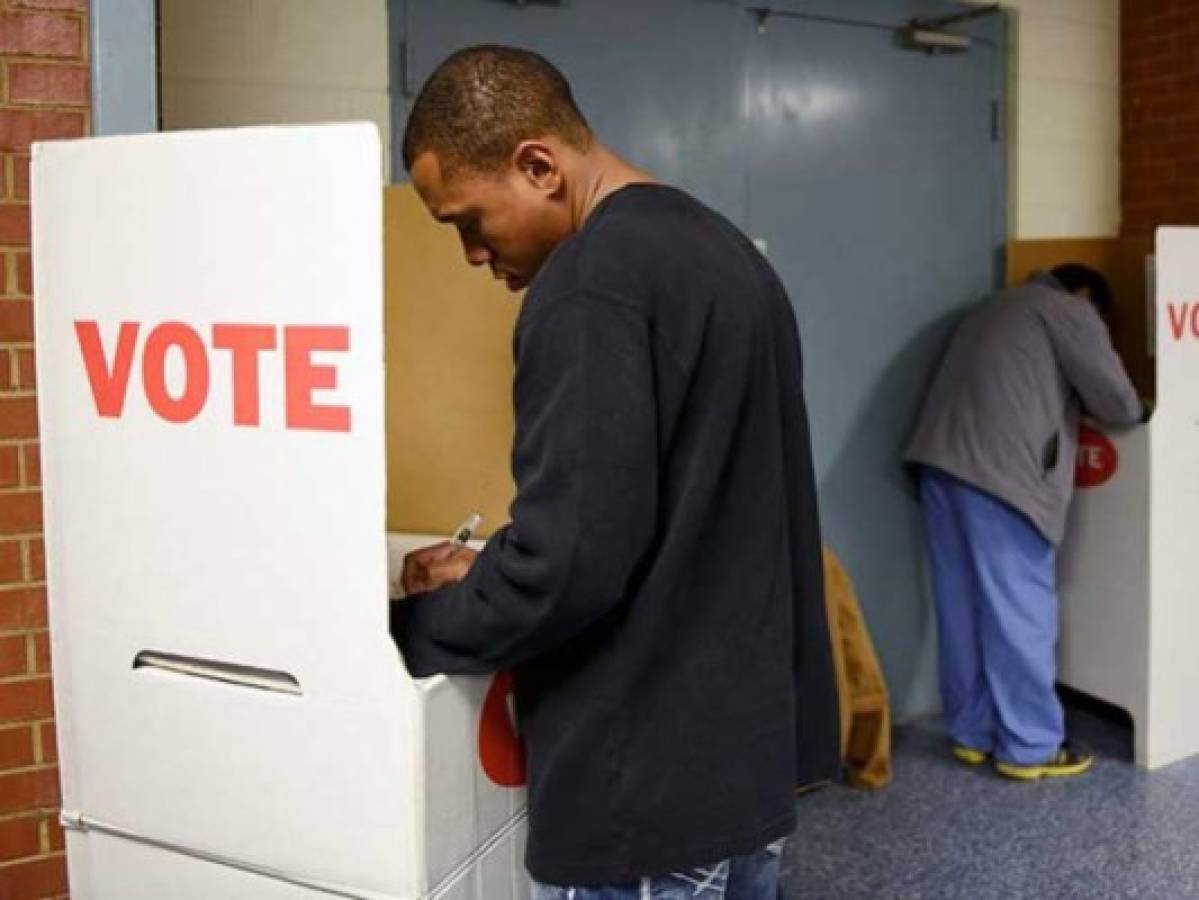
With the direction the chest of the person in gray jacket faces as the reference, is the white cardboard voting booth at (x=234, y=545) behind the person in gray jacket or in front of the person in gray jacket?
behind

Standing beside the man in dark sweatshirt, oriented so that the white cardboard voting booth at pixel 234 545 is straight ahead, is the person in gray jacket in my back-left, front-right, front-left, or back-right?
back-right

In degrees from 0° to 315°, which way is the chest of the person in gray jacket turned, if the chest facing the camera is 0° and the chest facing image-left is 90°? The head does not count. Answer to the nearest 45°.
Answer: approximately 225°

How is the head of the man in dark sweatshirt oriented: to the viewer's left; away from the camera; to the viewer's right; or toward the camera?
to the viewer's left

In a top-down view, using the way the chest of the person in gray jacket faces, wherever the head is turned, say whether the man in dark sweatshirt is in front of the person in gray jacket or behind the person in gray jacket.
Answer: behind

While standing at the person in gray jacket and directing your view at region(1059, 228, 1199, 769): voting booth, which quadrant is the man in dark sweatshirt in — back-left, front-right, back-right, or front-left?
back-right
